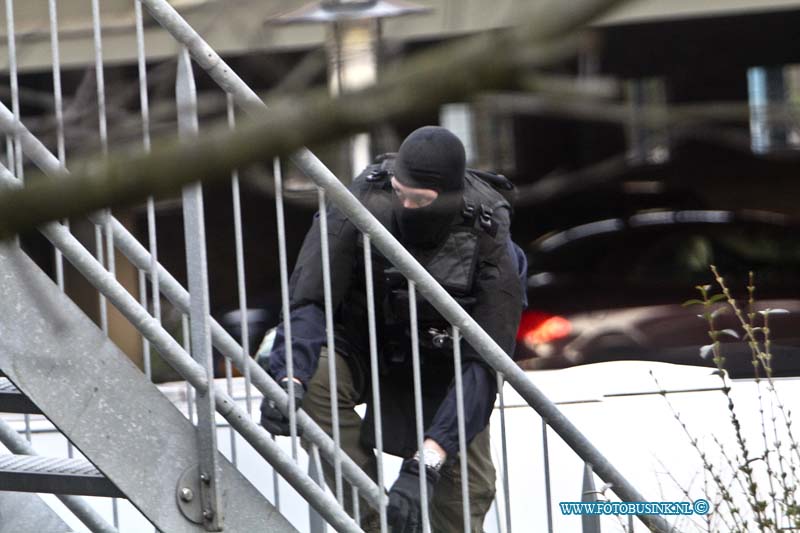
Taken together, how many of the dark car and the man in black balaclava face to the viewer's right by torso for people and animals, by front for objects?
1

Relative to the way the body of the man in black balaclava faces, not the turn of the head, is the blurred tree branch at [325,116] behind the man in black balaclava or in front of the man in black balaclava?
in front

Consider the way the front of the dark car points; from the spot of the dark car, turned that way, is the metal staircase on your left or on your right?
on your right

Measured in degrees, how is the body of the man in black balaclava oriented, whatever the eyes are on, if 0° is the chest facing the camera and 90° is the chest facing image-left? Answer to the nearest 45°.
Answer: approximately 45°

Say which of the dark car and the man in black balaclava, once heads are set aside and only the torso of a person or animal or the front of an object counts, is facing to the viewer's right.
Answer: the dark car

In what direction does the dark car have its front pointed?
to the viewer's right

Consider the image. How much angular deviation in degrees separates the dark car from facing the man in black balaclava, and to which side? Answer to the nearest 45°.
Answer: approximately 90° to its right

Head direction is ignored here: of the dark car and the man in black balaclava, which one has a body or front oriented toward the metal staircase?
the man in black balaclava

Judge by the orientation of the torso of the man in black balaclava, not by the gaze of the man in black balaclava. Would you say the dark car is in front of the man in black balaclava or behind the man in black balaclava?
behind

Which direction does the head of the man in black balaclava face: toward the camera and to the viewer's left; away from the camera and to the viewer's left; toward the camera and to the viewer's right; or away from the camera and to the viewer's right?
toward the camera and to the viewer's left
